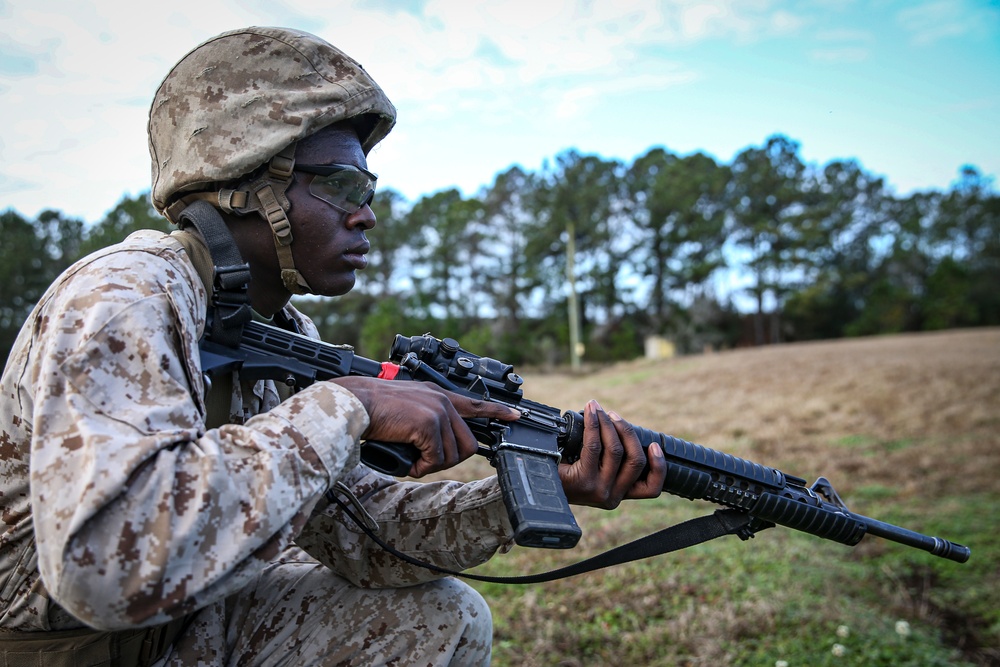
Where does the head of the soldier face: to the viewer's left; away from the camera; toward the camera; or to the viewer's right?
to the viewer's right

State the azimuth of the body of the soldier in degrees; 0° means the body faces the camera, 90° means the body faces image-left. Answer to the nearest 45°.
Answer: approximately 270°

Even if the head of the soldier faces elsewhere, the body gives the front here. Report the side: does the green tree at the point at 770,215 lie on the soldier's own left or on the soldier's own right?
on the soldier's own left

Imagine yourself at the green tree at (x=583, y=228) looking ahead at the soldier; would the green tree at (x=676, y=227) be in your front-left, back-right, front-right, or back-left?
back-left

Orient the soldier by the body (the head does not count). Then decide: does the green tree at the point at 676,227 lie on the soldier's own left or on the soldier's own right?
on the soldier's own left

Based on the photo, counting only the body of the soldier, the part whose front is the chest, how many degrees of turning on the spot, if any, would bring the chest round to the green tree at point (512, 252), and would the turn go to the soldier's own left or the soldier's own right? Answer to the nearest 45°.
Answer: approximately 90° to the soldier's own left

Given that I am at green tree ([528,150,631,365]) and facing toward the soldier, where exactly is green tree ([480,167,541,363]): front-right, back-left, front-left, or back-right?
front-right

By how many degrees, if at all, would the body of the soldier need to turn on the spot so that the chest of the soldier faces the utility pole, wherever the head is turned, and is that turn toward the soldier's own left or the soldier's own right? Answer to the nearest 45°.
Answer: approximately 90° to the soldier's own left

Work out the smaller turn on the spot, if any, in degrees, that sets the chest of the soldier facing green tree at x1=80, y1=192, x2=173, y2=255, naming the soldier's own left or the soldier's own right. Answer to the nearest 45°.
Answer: approximately 90° to the soldier's own left

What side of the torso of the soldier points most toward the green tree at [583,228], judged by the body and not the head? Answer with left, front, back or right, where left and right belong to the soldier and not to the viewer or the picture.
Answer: left

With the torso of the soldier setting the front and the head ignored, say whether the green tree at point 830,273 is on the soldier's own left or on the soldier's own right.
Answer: on the soldier's own left

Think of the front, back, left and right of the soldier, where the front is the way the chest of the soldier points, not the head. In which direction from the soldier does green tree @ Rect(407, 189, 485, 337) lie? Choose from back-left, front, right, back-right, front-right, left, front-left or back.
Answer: left

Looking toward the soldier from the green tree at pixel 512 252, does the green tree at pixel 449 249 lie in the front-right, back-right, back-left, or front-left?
front-right
